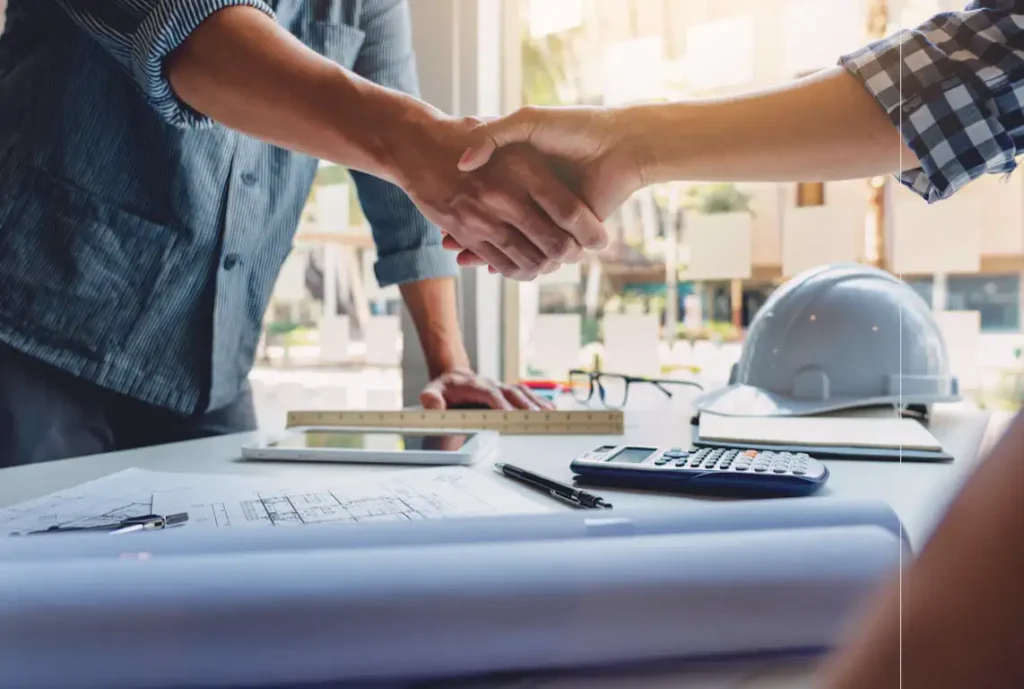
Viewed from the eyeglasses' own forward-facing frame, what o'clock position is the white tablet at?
The white tablet is roughly at 11 o'clock from the eyeglasses.

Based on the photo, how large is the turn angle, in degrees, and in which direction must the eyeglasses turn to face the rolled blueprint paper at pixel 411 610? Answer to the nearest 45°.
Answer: approximately 45° to its left

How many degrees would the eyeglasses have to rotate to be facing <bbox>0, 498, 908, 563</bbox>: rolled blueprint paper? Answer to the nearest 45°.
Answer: approximately 45° to its left

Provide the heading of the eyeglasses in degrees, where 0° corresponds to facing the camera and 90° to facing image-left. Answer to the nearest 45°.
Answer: approximately 45°
